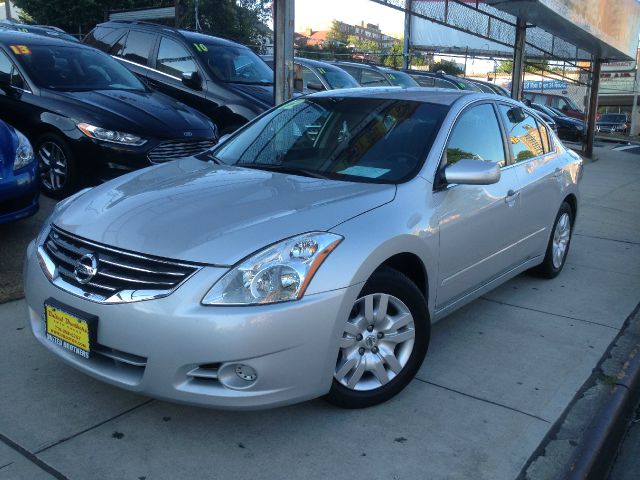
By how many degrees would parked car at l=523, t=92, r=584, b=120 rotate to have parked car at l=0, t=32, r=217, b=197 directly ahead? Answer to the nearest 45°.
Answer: approximately 45° to its right

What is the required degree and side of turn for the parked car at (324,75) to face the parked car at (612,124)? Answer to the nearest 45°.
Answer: approximately 90° to its left

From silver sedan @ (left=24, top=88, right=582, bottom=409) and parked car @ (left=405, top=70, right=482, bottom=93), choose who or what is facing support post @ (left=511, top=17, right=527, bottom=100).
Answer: the parked car

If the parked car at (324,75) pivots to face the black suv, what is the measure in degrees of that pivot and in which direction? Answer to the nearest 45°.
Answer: approximately 90° to its right

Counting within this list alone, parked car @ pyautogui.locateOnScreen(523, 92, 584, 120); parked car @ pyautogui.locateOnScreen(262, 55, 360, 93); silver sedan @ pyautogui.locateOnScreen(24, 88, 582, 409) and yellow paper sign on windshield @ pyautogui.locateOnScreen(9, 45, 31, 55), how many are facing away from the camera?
0

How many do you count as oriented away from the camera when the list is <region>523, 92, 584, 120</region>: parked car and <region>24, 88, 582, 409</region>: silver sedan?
0

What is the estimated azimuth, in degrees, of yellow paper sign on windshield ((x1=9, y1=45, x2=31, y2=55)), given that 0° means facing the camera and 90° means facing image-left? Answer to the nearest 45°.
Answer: approximately 315°

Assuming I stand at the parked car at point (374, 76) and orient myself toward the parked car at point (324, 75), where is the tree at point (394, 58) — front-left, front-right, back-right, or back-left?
back-right

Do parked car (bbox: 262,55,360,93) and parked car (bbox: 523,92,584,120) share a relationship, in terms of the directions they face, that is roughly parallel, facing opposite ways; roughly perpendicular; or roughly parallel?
roughly parallel
